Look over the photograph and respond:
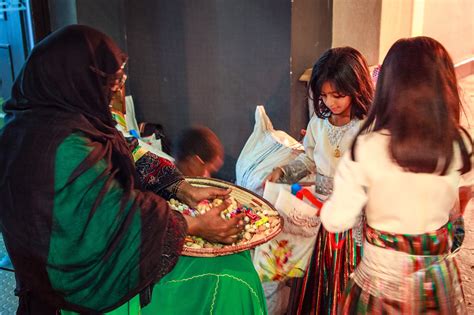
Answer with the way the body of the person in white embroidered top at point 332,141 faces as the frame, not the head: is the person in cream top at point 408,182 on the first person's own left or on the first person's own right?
on the first person's own left

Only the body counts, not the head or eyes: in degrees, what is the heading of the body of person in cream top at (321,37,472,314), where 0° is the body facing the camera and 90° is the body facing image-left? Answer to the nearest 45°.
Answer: approximately 180°

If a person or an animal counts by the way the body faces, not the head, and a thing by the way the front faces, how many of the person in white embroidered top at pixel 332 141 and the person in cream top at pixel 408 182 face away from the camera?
1

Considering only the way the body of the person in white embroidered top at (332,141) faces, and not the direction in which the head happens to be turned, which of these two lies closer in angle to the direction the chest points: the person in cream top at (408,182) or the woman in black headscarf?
the woman in black headscarf

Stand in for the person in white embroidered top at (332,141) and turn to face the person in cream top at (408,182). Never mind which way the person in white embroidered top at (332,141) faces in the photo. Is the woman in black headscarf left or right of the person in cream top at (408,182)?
right

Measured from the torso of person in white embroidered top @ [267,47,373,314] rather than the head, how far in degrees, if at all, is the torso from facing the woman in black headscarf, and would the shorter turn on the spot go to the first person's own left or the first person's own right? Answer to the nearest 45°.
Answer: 0° — they already face them

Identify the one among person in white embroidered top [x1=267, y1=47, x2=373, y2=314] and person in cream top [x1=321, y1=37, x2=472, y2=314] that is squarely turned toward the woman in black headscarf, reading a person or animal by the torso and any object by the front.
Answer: person in white embroidered top [x1=267, y1=47, x2=373, y2=314]

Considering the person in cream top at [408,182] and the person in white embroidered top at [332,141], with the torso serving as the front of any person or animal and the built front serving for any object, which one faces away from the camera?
the person in cream top at [408,182]
